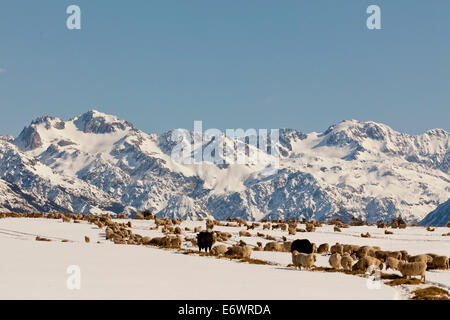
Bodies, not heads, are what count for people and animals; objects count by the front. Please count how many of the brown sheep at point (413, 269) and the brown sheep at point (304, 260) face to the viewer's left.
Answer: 2

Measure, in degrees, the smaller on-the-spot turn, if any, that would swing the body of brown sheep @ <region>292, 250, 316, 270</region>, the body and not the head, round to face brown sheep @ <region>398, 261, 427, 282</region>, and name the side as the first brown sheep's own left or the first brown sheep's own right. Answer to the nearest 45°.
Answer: approximately 135° to the first brown sheep's own left

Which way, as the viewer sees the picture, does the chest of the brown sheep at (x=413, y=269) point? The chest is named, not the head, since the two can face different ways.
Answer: to the viewer's left

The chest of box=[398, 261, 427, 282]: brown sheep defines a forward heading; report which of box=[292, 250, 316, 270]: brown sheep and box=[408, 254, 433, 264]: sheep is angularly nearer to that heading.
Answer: the brown sheep

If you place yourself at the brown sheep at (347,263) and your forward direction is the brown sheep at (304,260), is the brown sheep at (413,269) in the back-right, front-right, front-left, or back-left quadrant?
back-left

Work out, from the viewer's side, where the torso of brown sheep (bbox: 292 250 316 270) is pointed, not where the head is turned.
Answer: to the viewer's left

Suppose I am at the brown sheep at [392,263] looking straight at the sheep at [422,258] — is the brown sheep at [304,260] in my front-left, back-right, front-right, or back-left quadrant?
back-left

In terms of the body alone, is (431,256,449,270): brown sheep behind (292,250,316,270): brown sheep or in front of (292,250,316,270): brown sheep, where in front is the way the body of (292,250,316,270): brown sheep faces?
behind

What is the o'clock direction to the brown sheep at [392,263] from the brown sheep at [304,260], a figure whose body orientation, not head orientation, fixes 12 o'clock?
the brown sheep at [392,263] is roughly at 6 o'clock from the brown sheep at [304,260].
